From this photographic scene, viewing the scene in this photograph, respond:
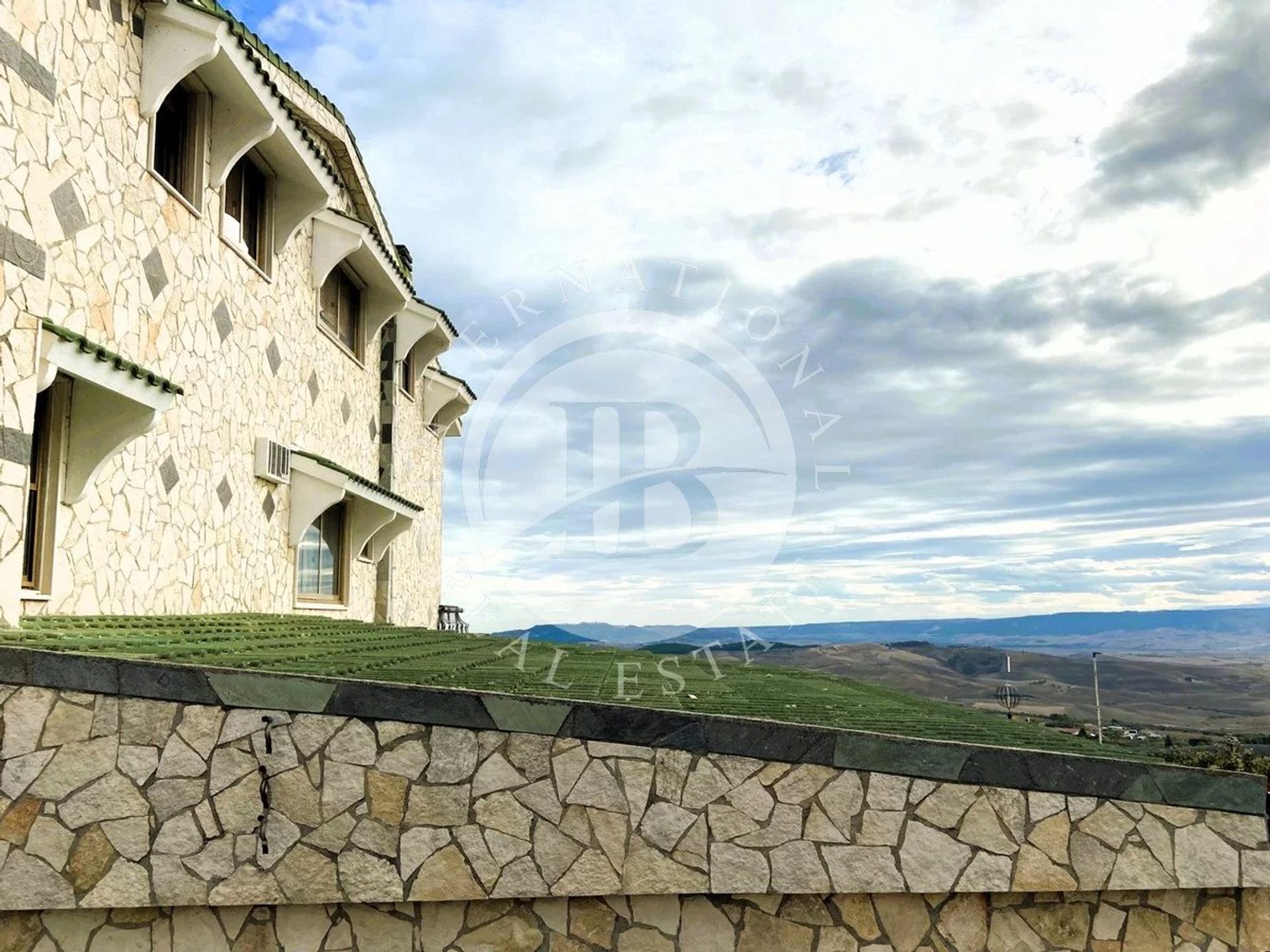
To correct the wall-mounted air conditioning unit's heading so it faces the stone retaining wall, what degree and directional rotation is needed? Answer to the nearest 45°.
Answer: approximately 45° to its right

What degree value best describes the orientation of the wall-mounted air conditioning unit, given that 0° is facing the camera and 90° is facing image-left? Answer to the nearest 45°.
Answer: approximately 315°

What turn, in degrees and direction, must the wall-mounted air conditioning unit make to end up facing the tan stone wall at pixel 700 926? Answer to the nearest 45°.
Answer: approximately 45° to its right
